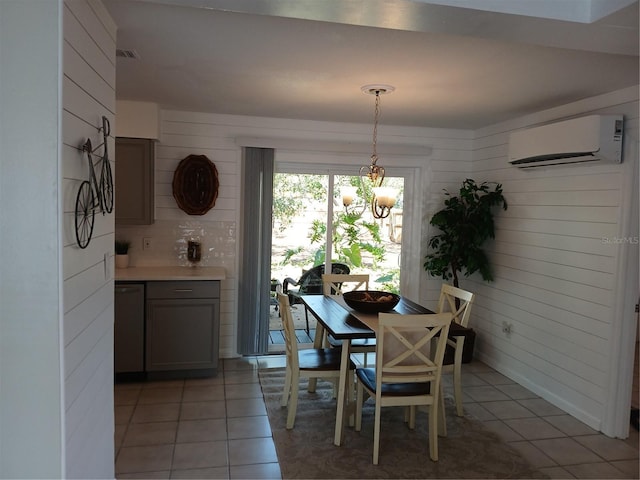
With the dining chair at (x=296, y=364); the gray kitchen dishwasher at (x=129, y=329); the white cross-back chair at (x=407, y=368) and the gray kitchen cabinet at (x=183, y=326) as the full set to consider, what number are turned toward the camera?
2

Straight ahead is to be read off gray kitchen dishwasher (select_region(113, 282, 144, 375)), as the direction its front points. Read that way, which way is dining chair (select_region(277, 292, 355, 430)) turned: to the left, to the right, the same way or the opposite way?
to the left

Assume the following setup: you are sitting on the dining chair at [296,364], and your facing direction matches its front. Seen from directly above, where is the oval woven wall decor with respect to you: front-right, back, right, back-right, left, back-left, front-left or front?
back-left

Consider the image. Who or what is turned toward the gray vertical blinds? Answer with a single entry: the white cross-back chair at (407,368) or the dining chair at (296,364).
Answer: the white cross-back chair

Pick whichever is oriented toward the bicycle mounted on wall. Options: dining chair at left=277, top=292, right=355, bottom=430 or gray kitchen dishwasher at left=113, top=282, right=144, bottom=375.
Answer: the gray kitchen dishwasher

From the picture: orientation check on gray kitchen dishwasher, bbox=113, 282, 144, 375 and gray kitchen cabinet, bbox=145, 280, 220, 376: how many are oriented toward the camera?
2

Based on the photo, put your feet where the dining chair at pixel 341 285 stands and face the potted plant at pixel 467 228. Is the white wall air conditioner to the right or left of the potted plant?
right

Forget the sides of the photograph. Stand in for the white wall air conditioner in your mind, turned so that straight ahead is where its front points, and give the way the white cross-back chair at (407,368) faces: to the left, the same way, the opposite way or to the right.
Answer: to the right

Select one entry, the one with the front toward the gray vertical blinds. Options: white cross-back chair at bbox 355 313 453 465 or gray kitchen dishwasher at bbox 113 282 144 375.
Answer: the white cross-back chair

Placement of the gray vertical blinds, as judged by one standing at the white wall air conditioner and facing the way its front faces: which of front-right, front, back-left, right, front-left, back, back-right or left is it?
front-right

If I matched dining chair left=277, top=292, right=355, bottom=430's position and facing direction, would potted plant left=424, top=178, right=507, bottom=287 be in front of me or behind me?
in front

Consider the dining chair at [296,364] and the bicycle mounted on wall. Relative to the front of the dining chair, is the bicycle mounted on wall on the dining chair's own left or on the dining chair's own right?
on the dining chair's own right

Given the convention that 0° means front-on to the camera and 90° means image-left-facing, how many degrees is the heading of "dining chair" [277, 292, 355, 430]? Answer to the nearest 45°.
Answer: approximately 270°

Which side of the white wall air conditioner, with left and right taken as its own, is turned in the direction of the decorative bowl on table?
front

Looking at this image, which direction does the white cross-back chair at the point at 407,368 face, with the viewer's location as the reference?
facing away from the viewer and to the left of the viewer
